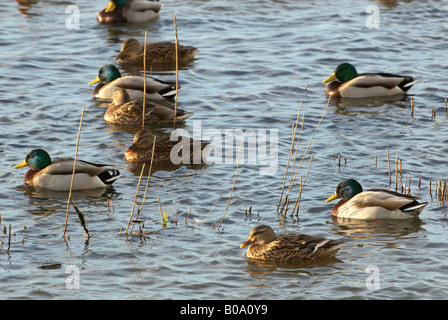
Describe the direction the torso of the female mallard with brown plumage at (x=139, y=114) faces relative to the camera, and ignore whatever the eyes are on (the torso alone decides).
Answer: to the viewer's left

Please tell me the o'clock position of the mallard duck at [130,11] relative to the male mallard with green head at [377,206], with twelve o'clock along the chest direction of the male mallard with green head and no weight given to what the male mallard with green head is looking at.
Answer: The mallard duck is roughly at 2 o'clock from the male mallard with green head.

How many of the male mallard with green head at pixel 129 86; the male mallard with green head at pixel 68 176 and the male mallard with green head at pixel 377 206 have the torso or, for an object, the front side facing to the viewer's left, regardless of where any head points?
3

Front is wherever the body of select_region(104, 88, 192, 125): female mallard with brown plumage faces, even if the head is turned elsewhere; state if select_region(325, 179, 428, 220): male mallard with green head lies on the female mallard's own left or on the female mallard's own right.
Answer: on the female mallard's own left

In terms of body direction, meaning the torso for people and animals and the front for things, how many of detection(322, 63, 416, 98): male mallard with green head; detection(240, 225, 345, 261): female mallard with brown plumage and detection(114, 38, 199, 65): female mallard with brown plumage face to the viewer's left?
3

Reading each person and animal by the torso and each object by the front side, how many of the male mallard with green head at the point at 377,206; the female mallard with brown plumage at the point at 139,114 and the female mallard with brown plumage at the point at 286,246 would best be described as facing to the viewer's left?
3

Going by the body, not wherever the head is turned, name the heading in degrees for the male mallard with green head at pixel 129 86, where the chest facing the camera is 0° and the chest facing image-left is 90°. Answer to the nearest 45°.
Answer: approximately 90°

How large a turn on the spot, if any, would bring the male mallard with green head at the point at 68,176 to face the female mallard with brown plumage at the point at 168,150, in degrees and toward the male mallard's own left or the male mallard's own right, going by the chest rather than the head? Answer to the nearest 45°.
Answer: approximately 135° to the male mallard's own right

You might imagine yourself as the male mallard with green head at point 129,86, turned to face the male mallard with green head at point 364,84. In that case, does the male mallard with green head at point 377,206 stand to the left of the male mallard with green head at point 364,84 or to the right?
right

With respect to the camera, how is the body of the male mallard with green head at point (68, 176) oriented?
to the viewer's left

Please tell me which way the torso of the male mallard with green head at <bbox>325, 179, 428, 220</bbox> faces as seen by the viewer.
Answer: to the viewer's left

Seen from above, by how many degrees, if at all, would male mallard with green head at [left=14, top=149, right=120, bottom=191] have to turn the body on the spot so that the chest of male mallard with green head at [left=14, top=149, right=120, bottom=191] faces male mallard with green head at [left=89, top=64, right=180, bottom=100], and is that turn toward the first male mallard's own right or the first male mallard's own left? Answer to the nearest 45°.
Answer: approximately 90° to the first male mallard's own right

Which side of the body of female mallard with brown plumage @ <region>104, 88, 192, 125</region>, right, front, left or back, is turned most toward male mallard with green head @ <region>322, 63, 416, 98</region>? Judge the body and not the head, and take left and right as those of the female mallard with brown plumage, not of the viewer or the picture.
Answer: back

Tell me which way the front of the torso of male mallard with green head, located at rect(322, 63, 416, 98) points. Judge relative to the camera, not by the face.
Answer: to the viewer's left

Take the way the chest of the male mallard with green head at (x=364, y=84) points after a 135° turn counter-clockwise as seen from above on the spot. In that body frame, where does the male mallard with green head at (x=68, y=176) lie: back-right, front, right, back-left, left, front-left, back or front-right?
right

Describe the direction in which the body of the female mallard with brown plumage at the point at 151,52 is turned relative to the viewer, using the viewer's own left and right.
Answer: facing to the left of the viewer

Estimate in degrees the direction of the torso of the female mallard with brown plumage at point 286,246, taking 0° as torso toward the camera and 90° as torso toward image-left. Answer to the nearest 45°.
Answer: approximately 90°
